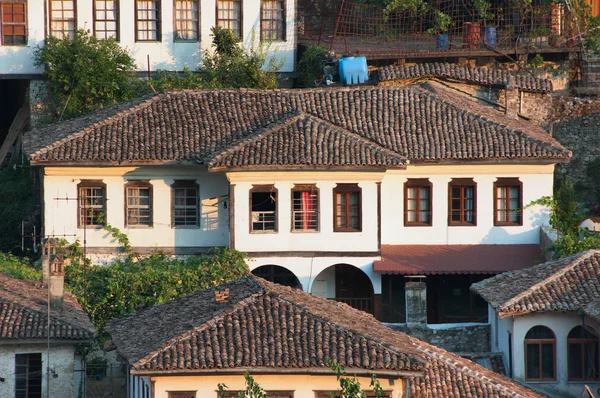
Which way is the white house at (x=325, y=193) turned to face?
toward the camera

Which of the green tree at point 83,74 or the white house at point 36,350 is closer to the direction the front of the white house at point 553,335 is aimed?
the white house

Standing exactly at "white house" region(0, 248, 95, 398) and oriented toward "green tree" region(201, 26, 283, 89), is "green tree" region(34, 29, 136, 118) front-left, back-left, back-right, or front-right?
front-left

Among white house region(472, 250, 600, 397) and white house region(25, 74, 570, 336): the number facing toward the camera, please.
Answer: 2

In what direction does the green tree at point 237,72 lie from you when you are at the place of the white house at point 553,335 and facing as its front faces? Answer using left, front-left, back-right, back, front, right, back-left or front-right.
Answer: back-right

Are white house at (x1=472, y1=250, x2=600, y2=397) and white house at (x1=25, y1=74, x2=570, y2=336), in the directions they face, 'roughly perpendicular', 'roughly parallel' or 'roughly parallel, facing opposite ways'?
roughly parallel

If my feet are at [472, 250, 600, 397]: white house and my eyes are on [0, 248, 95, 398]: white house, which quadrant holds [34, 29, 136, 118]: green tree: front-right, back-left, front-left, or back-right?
front-right

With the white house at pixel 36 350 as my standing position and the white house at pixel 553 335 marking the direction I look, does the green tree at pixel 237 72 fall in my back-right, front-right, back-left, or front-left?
front-left

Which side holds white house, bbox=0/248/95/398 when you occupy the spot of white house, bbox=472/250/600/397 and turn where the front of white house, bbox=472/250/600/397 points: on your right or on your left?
on your right

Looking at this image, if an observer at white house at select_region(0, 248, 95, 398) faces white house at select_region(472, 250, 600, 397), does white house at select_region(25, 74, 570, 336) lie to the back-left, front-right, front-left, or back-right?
front-left

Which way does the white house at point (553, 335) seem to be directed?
toward the camera

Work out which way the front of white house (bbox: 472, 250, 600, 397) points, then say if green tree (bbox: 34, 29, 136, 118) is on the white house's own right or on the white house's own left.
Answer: on the white house's own right

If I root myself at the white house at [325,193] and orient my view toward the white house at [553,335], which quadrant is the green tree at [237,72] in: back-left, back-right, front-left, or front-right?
back-left

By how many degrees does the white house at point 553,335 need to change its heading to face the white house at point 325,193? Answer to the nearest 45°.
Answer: approximately 135° to its right

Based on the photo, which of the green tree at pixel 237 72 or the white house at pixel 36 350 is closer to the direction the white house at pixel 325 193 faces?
the white house

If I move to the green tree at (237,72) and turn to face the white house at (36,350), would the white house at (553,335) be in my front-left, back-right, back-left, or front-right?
front-left

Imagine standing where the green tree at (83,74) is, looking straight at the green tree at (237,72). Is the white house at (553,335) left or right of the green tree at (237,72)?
right
